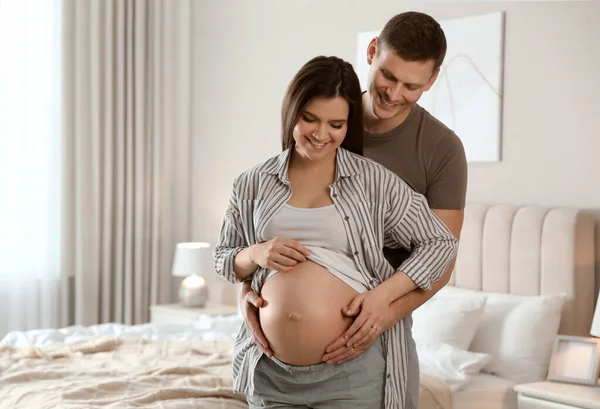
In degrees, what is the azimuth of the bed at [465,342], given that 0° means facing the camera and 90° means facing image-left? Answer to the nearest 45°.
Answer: approximately 45°

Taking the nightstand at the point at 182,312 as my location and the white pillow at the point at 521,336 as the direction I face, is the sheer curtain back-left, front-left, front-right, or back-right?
back-right

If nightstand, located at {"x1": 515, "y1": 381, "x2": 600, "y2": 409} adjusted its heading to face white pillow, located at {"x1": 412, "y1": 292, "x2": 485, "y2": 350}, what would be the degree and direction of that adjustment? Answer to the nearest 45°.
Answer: approximately 90° to its right

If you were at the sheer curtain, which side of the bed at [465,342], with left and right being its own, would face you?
right

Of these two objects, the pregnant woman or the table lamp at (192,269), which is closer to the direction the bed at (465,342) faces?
the pregnant woman

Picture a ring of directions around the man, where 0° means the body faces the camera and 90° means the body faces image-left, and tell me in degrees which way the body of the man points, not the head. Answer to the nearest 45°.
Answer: approximately 45°

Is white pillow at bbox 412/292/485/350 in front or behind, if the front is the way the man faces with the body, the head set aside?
behind

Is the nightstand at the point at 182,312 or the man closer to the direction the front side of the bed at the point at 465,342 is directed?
the man
